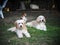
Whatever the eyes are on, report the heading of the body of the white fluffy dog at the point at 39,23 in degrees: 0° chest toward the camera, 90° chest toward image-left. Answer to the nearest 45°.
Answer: approximately 315°
